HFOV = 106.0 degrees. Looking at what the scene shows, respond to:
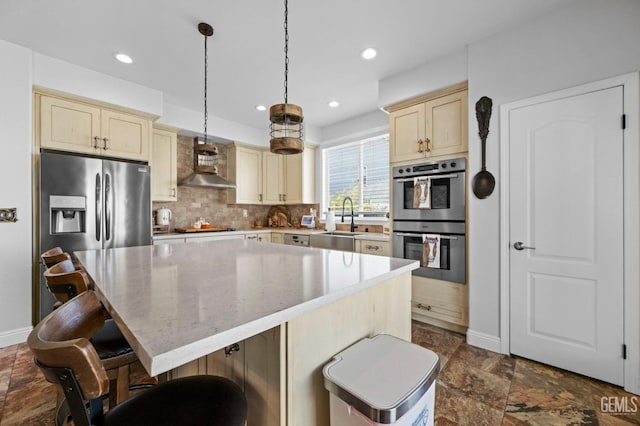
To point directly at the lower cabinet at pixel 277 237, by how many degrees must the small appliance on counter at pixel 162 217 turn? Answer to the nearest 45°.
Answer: approximately 45° to its left

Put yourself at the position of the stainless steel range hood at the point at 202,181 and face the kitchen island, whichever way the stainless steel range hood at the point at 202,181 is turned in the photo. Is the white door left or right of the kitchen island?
left

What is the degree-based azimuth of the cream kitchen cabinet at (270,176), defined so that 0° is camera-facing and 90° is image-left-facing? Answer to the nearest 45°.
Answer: approximately 315°

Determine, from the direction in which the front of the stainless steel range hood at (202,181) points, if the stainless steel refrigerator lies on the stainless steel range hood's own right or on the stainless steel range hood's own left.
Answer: on the stainless steel range hood's own right

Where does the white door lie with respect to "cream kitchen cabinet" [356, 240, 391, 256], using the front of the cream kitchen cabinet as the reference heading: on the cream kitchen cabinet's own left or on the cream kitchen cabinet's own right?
on the cream kitchen cabinet's own left

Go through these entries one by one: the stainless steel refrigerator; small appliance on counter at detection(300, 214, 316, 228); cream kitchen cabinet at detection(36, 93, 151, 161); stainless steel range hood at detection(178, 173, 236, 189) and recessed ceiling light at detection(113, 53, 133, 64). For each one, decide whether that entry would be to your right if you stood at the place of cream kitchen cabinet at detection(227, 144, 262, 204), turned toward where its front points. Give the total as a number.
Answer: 4

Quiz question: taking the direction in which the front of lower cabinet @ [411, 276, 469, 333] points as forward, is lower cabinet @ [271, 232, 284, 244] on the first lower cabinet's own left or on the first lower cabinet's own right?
on the first lower cabinet's own right

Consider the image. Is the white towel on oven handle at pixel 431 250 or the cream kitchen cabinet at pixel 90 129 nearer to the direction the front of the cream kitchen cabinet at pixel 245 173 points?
the white towel on oven handle

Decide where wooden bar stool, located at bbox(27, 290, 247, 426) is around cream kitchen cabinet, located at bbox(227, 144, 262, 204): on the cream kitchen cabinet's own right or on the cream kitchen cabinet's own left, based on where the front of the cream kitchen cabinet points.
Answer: on the cream kitchen cabinet's own right
